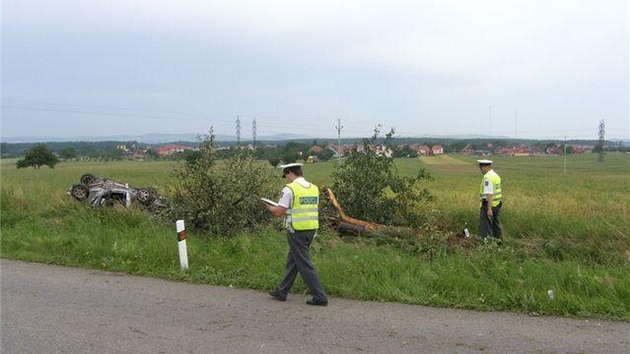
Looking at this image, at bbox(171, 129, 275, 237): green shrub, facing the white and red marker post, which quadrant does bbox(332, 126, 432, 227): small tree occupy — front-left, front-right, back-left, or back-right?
back-left

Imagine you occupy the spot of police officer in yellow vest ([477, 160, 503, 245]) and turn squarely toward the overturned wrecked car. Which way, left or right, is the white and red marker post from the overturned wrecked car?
left

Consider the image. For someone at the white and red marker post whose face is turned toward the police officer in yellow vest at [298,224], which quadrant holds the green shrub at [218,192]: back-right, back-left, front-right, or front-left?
back-left

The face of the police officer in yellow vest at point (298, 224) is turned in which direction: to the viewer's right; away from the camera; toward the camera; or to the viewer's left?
to the viewer's left

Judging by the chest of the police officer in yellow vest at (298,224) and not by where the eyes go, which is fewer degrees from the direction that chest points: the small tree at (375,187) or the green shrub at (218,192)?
the green shrub

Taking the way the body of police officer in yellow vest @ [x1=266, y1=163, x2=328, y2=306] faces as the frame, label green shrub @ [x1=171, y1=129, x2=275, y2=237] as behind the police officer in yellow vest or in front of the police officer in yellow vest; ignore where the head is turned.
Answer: in front

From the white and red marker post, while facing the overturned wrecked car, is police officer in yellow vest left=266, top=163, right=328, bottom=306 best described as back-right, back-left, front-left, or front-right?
back-right

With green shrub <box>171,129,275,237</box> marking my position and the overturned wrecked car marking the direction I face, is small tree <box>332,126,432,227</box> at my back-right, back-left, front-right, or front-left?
back-right

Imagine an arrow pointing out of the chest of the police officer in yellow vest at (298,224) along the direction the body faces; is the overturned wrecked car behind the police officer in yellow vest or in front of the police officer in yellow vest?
in front

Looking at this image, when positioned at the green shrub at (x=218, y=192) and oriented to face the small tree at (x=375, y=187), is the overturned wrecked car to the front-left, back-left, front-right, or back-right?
back-left

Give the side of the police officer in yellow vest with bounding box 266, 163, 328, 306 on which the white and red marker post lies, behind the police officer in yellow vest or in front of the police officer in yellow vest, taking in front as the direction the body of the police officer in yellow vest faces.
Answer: in front

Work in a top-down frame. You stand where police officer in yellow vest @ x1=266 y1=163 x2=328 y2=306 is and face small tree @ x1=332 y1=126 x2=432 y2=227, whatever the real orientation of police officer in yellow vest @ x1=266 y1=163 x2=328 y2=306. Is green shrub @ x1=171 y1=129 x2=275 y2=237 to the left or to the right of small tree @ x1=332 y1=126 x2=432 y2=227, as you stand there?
left
